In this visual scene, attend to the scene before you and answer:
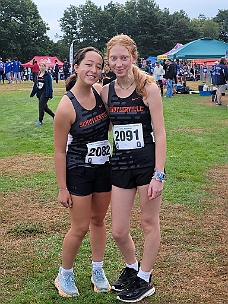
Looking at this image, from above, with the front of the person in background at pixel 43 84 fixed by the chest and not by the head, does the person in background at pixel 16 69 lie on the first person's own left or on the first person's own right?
on the first person's own right

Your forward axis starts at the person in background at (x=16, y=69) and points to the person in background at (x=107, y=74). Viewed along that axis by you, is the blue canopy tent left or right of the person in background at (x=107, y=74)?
left

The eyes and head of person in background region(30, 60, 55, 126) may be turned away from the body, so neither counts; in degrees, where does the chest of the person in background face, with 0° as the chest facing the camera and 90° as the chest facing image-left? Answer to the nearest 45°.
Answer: approximately 45°

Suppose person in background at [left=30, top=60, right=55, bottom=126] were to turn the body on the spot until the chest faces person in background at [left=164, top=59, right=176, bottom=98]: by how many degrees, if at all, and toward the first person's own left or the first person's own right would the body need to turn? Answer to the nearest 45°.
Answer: approximately 180°

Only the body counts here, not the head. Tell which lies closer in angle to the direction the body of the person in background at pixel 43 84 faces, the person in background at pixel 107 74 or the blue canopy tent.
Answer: the person in background

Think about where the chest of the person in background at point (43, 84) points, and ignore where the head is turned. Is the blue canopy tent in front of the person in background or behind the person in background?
behind
